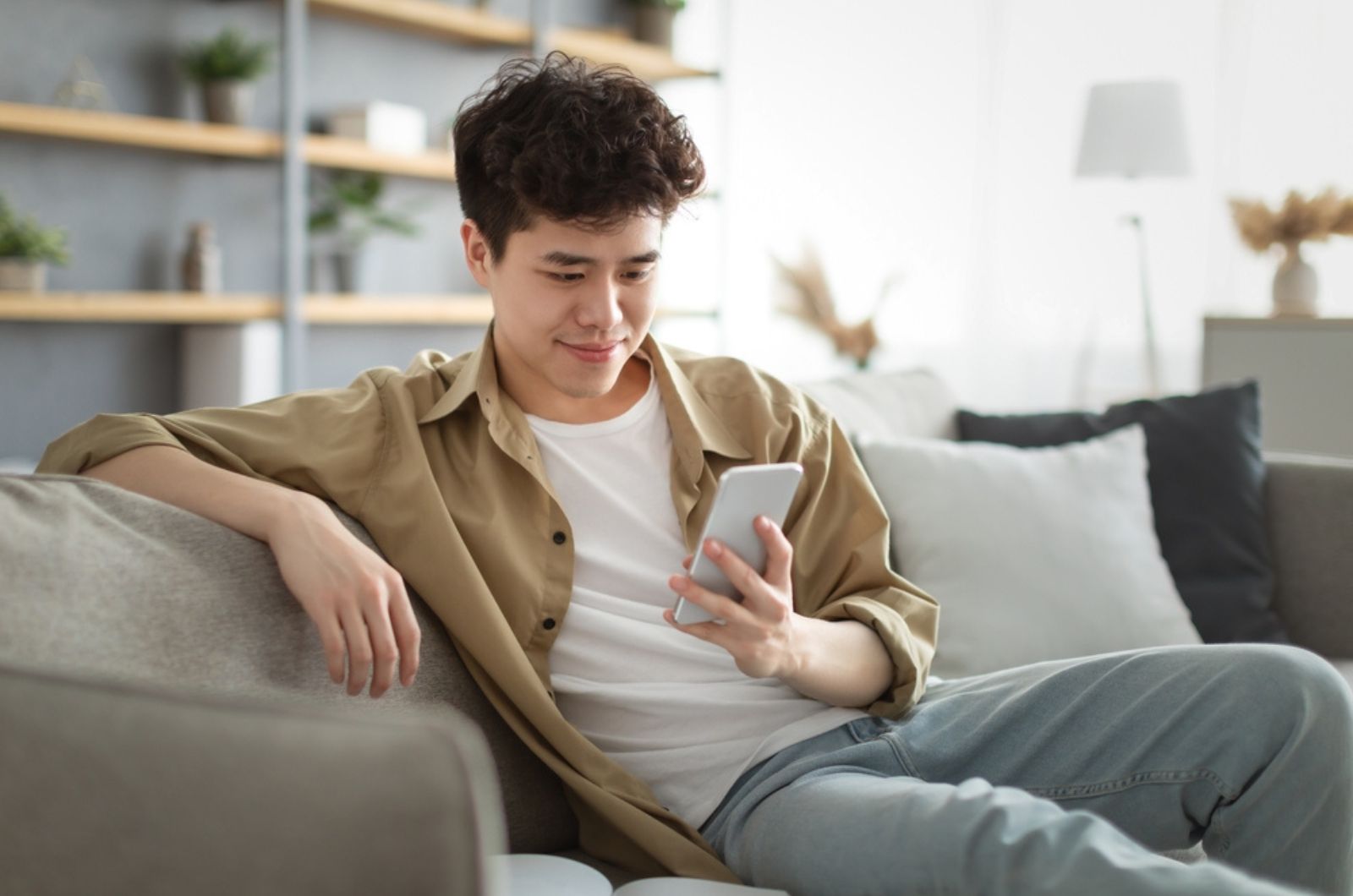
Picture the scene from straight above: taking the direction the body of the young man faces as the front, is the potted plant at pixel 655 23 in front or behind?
behind

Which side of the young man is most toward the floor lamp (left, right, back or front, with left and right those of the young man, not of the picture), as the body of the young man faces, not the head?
left

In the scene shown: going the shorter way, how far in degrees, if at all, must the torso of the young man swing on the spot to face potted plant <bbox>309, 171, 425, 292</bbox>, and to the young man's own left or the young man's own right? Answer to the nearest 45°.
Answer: approximately 135° to the young man's own left

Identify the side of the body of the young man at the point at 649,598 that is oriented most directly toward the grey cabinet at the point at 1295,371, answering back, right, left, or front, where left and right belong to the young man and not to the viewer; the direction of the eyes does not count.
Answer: left

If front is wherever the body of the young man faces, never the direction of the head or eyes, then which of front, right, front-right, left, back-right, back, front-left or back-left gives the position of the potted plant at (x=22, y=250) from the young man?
back

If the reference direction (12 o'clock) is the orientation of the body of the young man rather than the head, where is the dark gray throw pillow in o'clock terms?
The dark gray throw pillow is roughly at 9 o'clock from the young man.

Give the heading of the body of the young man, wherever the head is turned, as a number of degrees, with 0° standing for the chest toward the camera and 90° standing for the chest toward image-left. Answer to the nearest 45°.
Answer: approximately 315°

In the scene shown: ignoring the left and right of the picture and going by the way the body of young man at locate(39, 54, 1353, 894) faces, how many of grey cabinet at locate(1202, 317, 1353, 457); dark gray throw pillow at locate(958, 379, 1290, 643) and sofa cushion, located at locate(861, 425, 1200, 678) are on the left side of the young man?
3
